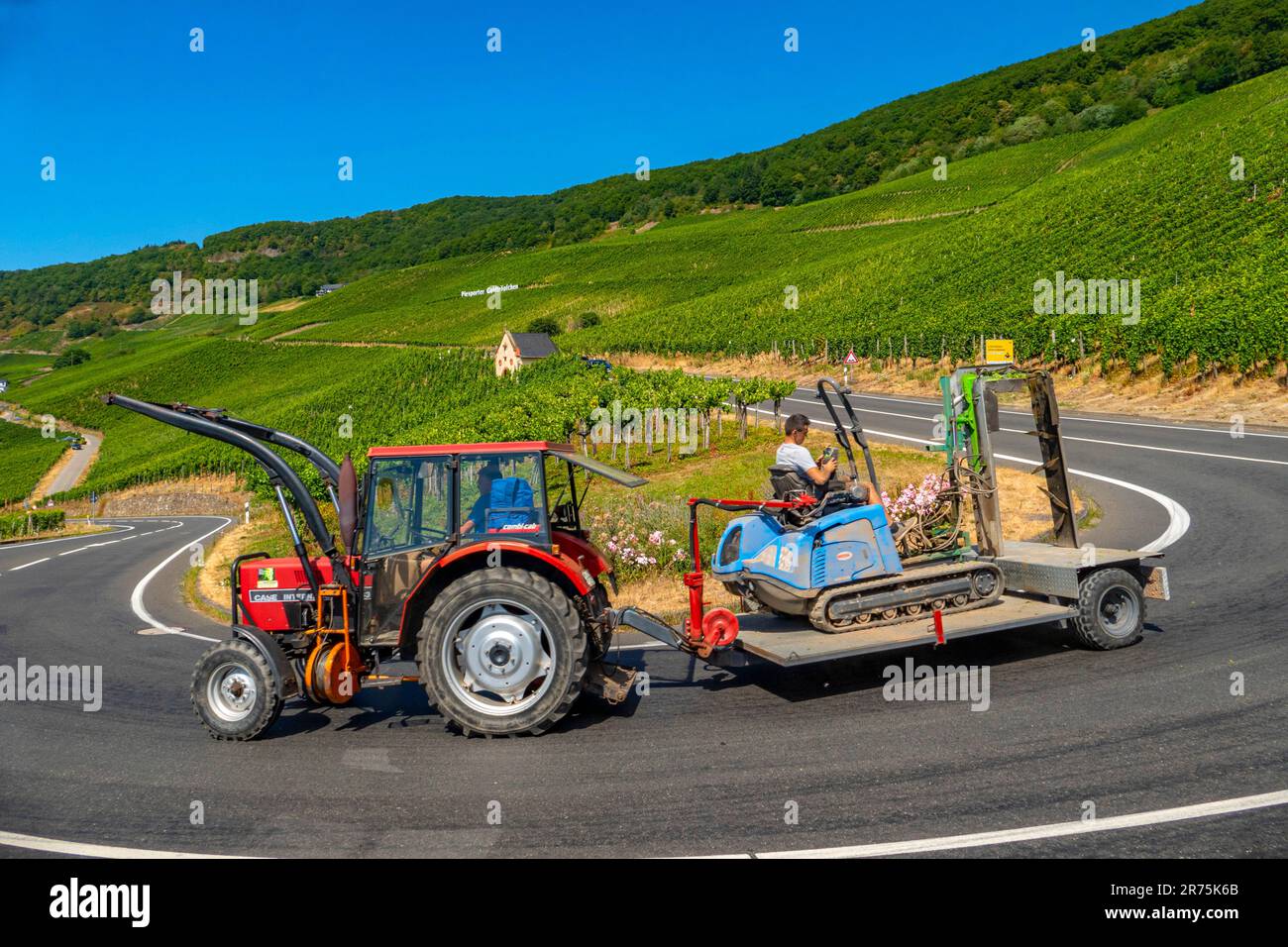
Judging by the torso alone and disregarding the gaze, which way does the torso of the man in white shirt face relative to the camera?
to the viewer's right

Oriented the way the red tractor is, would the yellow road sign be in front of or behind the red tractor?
behind

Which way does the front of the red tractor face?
to the viewer's left

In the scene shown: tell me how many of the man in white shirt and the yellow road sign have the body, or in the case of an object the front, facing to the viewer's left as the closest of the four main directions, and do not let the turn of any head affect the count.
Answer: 0

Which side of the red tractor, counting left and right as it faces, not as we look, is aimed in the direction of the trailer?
back

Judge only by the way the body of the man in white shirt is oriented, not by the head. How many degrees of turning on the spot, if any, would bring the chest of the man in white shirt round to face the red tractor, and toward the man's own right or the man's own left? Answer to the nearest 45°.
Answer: approximately 135° to the man's own right

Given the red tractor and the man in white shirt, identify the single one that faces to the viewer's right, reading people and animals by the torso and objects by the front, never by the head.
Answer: the man in white shirt

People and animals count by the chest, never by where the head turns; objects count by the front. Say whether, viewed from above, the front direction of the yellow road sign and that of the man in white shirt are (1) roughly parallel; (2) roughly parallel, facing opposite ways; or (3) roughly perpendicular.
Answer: roughly perpendicular
